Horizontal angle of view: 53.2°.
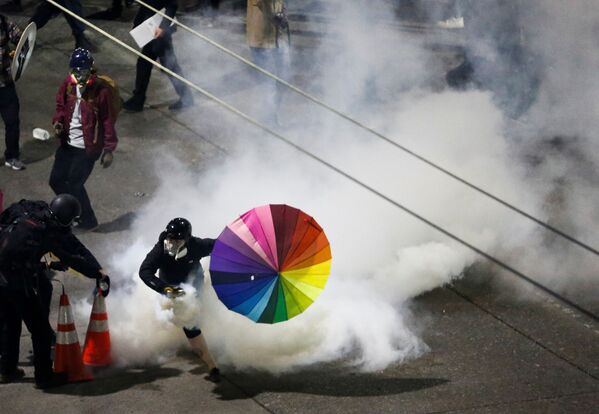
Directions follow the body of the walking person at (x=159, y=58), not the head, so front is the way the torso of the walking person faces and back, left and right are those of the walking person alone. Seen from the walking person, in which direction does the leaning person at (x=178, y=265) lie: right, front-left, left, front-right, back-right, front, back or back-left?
left

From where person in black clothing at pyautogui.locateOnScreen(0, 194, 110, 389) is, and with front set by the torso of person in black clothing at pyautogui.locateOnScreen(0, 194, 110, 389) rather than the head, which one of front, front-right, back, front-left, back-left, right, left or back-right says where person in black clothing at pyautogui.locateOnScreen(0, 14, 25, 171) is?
left

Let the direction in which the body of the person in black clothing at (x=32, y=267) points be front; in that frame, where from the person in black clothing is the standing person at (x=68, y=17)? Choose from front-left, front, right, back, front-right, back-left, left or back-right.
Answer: left

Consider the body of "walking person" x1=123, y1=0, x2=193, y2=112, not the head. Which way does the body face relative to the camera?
to the viewer's left

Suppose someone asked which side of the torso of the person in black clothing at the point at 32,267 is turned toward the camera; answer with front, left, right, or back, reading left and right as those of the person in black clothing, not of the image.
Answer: right

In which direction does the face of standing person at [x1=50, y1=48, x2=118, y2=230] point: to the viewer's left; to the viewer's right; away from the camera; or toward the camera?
toward the camera

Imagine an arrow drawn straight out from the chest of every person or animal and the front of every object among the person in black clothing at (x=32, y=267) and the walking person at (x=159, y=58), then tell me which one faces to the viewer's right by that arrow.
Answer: the person in black clothing

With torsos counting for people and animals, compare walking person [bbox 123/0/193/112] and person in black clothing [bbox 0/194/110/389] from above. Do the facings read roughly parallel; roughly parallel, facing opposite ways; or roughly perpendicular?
roughly parallel, facing opposite ways
